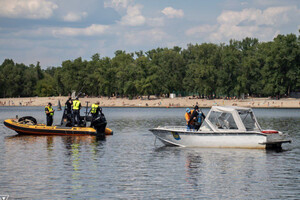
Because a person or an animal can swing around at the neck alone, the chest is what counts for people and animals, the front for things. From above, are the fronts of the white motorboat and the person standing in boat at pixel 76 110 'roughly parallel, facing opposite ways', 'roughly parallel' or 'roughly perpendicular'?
roughly perpendicular

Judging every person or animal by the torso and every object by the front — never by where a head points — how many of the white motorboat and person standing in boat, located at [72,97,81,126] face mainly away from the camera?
1

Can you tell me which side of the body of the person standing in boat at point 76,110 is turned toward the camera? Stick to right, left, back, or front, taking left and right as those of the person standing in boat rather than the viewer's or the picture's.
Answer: back
